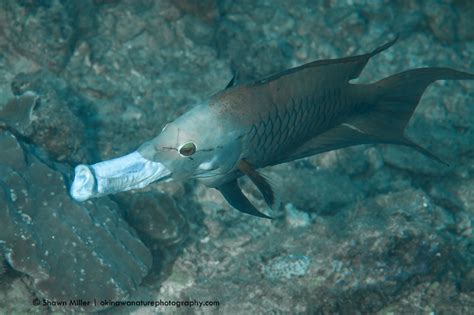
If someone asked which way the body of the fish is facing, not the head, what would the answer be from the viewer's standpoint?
to the viewer's left

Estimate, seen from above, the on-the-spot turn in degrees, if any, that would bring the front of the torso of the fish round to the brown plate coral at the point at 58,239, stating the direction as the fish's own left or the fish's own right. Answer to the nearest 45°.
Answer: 0° — it already faces it
